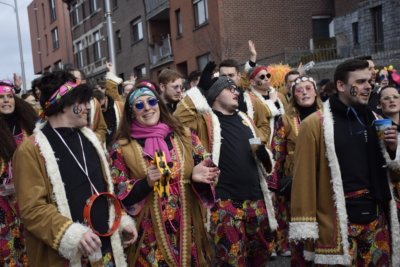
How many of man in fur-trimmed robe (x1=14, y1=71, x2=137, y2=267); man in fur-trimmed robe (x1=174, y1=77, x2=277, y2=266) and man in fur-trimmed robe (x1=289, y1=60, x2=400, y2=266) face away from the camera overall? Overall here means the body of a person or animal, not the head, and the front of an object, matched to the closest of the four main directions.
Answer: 0

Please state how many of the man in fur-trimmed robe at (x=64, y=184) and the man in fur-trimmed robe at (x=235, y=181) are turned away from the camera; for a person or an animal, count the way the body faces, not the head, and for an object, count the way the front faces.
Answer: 0

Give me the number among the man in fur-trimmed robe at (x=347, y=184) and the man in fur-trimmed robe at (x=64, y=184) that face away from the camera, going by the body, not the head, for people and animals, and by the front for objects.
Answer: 0

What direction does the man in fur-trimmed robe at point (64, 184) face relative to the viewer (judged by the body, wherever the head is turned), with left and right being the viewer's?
facing the viewer and to the right of the viewer

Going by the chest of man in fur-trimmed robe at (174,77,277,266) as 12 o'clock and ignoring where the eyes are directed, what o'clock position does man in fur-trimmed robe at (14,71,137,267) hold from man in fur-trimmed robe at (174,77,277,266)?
man in fur-trimmed robe at (14,71,137,267) is roughly at 3 o'clock from man in fur-trimmed robe at (174,77,277,266).

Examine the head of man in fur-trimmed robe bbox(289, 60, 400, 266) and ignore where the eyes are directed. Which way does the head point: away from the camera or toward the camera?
toward the camera

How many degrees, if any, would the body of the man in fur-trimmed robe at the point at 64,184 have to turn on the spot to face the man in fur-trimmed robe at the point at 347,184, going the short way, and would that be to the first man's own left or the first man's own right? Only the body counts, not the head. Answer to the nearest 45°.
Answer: approximately 45° to the first man's own left

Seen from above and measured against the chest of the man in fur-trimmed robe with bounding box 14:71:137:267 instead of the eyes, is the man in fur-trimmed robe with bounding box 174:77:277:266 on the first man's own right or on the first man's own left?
on the first man's own left

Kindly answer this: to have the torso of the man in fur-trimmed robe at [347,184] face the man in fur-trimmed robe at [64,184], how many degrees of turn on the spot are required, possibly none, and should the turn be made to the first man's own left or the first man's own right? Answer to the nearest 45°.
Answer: approximately 90° to the first man's own right

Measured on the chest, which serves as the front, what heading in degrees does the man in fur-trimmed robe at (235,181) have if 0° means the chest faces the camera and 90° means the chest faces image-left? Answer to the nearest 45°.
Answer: approximately 315°

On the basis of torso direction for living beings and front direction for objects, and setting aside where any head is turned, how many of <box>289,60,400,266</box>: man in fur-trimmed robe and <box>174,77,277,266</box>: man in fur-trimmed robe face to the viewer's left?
0
